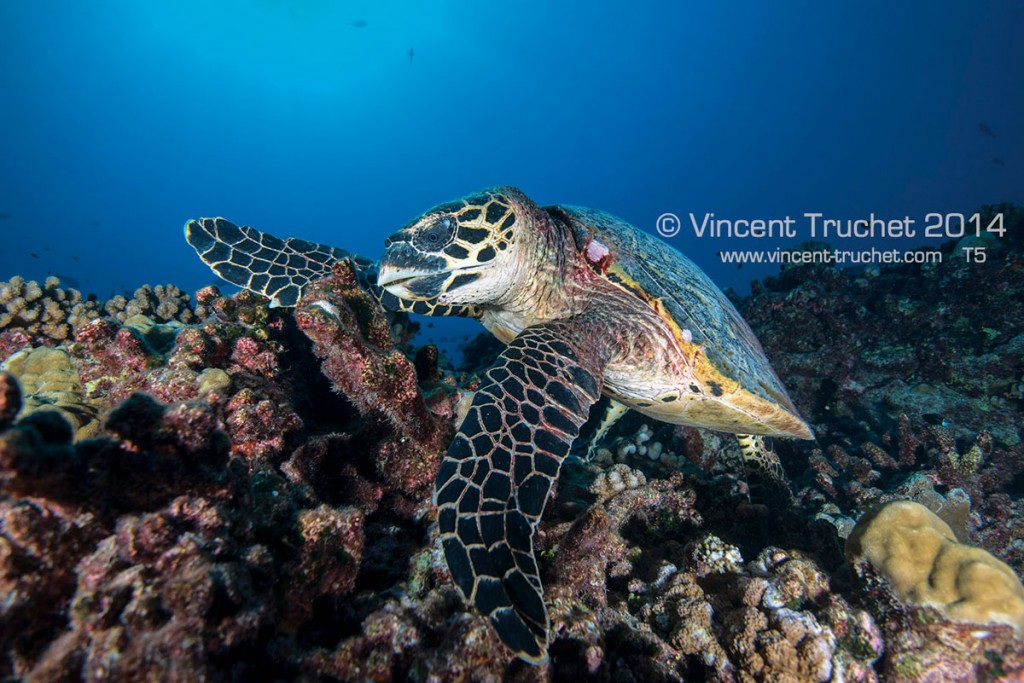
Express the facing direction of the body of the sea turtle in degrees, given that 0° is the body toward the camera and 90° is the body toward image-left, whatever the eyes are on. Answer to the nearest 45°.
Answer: approximately 45°

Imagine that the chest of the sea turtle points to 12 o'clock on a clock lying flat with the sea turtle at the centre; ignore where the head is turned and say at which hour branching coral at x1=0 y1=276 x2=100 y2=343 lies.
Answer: The branching coral is roughly at 2 o'clock from the sea turtle.
